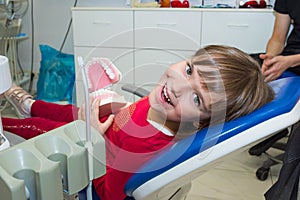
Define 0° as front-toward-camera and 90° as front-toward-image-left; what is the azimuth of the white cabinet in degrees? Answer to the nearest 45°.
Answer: approximately 0°

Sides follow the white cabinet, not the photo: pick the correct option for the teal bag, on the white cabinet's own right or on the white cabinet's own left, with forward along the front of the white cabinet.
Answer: on the white cabinet's own right

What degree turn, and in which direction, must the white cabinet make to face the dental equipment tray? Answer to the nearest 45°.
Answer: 0° — it already faces it

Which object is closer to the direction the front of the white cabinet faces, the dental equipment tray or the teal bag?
the dental equipment tray
